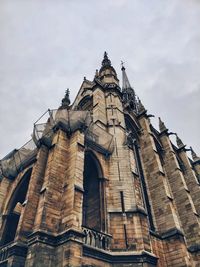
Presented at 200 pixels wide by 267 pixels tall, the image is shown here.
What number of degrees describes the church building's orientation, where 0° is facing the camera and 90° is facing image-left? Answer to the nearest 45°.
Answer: approximately 45°
